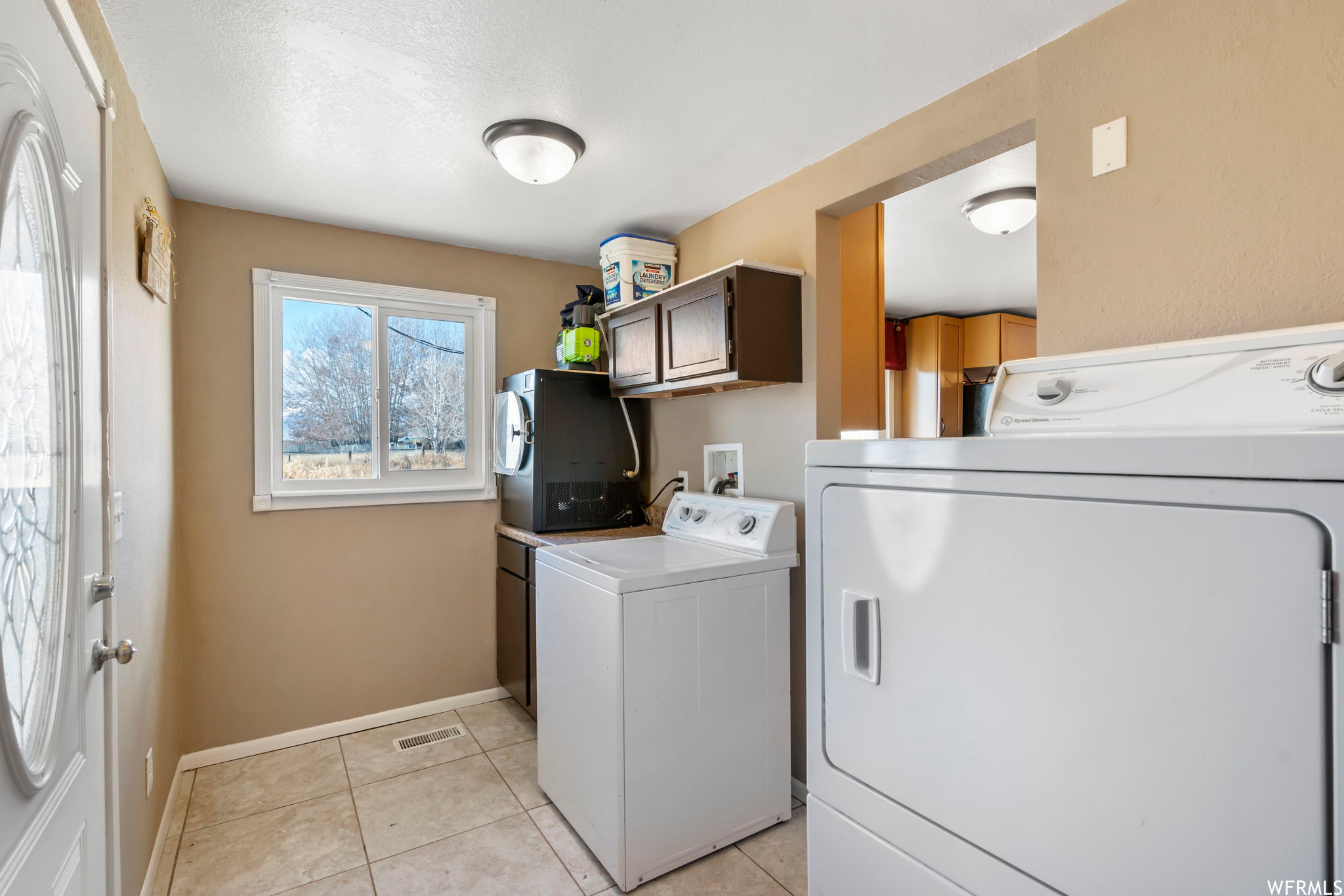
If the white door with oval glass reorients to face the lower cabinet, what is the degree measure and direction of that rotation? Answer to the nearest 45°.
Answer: approximately 45° to its left

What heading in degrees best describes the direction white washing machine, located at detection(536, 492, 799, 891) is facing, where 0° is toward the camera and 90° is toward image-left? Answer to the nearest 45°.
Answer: approximately 45°

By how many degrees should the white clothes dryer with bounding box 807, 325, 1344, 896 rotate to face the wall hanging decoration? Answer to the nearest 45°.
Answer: approximately 45° to its right

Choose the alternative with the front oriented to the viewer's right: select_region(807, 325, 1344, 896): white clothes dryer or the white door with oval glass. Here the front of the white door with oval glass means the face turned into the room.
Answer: the white door with oval glass

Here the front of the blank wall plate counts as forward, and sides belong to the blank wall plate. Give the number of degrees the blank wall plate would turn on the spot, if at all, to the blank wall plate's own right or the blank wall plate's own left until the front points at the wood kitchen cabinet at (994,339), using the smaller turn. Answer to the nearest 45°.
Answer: approximately 135° to the blank wall plate's own right

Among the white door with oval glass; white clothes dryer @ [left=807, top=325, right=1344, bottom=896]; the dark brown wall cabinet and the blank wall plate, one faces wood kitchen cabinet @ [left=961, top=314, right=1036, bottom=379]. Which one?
the white door with oval glass

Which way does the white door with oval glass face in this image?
to the viewer's right

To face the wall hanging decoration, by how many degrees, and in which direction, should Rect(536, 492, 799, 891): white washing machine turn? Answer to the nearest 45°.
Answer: approximately 45° to its right
